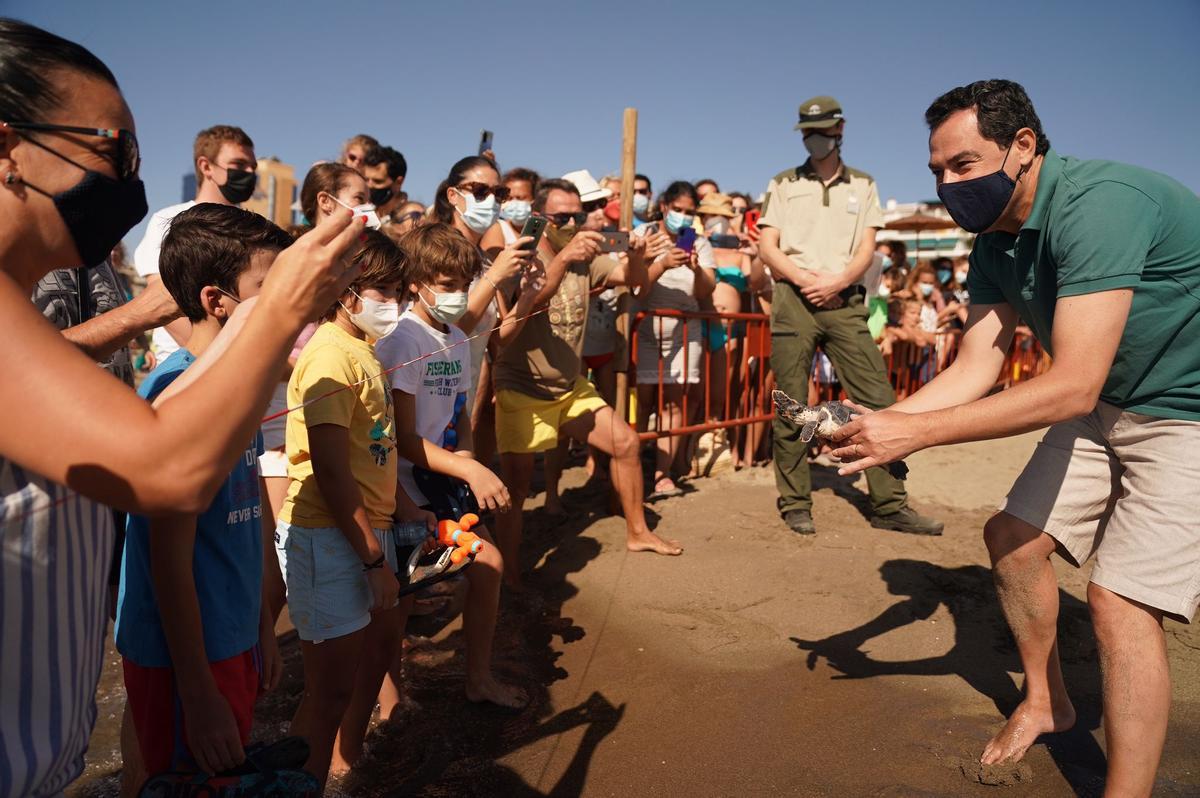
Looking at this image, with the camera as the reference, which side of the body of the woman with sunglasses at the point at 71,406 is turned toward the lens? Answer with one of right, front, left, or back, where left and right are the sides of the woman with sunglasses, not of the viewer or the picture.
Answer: right

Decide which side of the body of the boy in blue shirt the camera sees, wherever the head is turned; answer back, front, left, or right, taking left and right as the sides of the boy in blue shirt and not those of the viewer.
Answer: right

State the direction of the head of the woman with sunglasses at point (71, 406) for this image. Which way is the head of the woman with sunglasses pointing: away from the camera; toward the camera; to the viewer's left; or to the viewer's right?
to the viewer's right

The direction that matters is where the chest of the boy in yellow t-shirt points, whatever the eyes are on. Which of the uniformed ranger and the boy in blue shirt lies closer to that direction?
the uniformed ranger

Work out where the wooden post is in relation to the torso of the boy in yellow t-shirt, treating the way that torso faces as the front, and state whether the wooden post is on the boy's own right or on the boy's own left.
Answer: on the boy's own left

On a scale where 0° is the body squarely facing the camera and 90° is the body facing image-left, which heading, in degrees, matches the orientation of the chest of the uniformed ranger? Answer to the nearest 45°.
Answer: approximately 0°

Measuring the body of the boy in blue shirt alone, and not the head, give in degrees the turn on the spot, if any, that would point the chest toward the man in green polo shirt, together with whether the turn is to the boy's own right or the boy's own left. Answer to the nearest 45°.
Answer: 0° — they already face them

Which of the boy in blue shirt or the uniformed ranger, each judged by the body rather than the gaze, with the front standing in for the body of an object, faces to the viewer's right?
the boy in blue shirt

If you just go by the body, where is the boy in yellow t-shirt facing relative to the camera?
to the viewer's right
